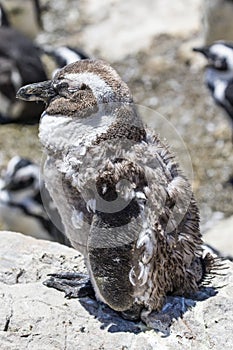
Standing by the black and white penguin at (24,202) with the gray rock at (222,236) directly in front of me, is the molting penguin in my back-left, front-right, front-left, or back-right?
front-right

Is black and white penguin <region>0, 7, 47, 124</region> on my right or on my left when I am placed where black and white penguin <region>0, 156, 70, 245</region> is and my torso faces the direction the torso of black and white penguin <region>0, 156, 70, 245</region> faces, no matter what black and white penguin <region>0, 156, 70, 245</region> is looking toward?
on my right

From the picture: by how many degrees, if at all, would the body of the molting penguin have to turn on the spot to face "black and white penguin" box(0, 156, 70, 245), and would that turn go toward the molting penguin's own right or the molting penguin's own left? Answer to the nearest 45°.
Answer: approximately 90° to the molting penguin's own right

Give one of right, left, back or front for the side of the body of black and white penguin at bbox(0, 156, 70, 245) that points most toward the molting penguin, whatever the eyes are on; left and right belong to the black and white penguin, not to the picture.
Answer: left

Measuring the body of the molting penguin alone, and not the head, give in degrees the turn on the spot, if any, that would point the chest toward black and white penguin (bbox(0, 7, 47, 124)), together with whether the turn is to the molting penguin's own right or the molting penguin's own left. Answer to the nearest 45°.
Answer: approximately 90° to the molting penguin's own right

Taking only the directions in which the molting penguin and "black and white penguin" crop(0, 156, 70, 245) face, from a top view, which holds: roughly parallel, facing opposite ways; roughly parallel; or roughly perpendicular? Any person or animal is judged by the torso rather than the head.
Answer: roughly parallel
